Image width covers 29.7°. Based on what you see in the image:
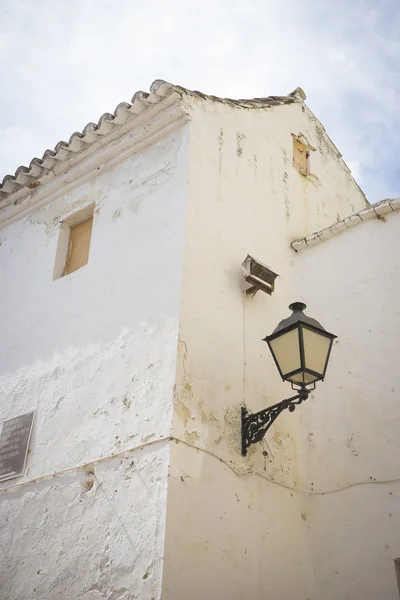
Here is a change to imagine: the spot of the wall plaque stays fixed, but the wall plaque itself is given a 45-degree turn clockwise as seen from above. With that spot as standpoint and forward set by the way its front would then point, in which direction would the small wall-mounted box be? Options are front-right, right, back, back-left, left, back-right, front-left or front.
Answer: back-left

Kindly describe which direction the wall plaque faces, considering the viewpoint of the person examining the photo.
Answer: facing the viewer and to the left of the viewer

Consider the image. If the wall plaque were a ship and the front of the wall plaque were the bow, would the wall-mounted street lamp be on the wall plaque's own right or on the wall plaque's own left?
on the wall plaque's own left
